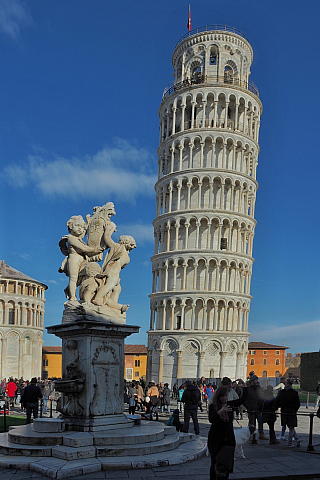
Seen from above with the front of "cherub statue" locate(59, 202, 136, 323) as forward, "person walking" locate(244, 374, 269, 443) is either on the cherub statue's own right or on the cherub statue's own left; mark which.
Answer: on the cherub statue's own left

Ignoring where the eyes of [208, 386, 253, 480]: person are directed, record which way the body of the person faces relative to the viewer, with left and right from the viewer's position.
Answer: facing the viewer and to the right of the viewer

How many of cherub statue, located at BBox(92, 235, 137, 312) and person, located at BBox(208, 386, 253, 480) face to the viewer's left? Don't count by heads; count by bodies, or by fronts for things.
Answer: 0
